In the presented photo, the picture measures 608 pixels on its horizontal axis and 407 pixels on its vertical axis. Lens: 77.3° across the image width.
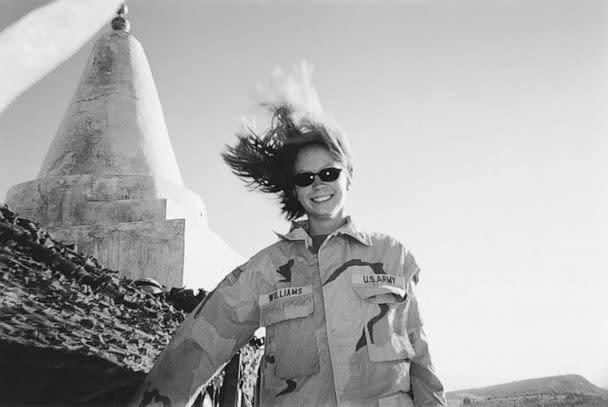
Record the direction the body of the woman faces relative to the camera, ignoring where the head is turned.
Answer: toward the camera
